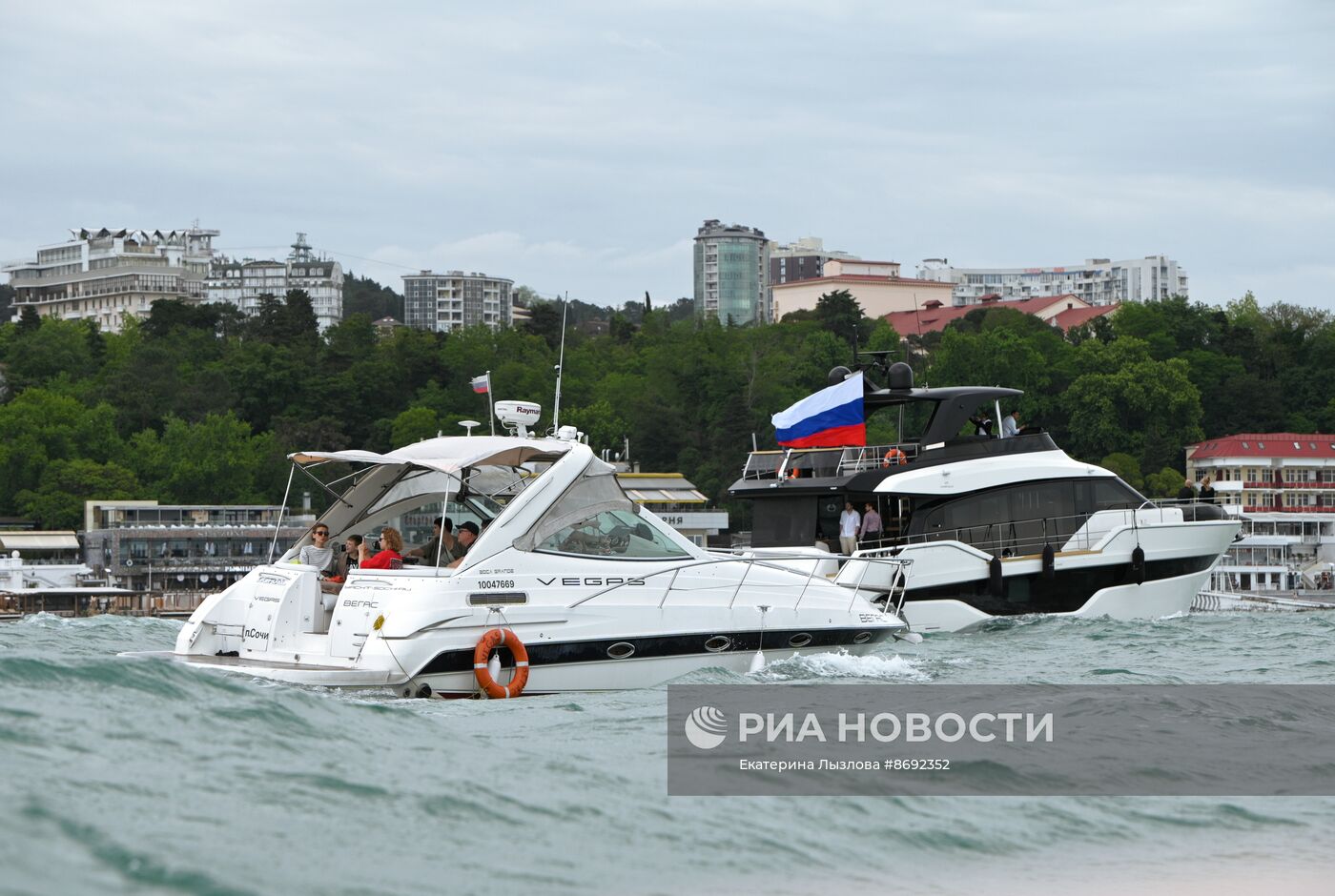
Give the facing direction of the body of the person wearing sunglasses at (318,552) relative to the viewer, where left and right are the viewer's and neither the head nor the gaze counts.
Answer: facing the viewer and to the right of the viewer

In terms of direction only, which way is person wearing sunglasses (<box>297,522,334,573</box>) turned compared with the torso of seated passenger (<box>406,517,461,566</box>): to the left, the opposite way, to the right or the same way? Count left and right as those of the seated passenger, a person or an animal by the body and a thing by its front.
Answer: to the left

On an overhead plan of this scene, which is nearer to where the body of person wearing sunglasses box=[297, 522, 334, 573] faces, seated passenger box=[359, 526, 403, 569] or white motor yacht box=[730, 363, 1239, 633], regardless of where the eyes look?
the seated passenger

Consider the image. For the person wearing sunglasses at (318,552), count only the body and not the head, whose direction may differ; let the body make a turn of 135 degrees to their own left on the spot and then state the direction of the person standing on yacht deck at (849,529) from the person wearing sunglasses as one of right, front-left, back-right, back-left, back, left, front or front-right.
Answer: front-right

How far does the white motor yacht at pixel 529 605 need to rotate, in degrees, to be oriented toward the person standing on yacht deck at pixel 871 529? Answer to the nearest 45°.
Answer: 0° — it already faces them

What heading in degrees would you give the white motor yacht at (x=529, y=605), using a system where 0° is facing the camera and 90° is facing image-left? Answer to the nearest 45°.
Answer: approximately 225°

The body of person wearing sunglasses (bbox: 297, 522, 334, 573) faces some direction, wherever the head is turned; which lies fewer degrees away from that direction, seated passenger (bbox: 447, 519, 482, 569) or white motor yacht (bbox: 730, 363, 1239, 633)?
the seated passenger

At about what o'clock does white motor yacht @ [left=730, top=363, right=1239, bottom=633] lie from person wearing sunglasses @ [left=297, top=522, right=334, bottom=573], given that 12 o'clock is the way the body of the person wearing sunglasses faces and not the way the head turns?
The white motor yacht is roughly at 9 o'clock from the person wearing sunglasses.

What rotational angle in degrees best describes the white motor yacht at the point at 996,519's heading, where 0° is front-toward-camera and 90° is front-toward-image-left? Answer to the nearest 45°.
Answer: approximately 270°
